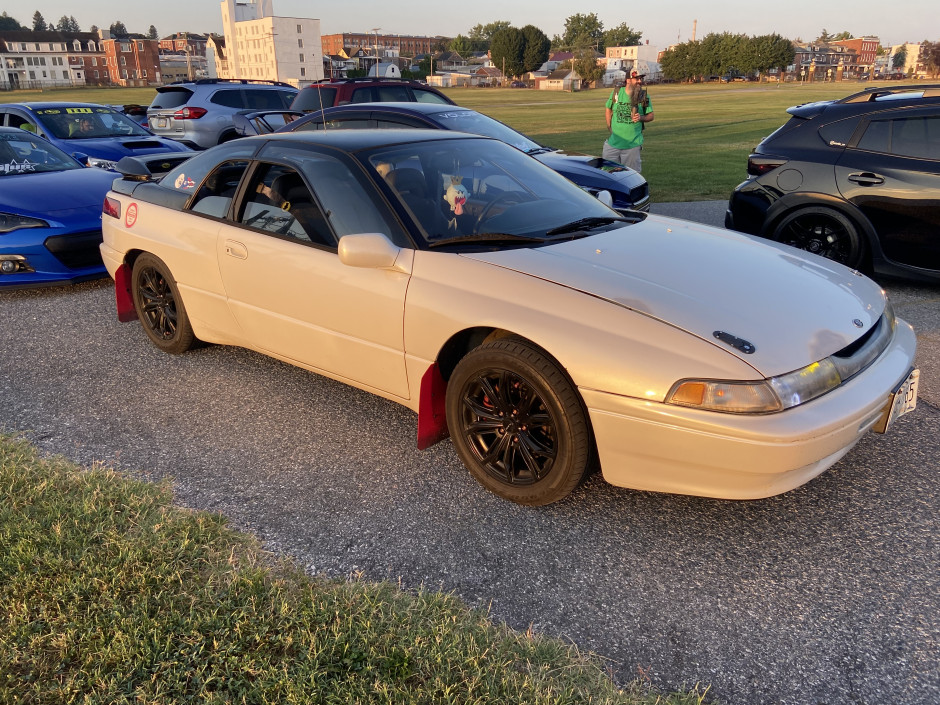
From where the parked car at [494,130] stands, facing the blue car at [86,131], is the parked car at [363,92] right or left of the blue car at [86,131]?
right

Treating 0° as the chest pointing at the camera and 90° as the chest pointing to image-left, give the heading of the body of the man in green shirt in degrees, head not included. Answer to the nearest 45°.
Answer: approximately 0°

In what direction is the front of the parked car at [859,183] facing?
to the viewer's right

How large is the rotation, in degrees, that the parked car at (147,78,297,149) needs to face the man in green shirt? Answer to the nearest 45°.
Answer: approximately 90° to its right

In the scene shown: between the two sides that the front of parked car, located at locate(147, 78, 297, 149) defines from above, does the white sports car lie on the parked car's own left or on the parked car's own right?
on the parked car's own right

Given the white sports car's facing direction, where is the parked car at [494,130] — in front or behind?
behind

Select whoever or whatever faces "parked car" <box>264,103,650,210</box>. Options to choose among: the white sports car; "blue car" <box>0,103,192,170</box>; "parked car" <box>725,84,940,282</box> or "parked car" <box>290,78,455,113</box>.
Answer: the blue car

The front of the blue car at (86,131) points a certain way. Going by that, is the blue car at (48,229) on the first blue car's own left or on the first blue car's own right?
on the first blue car's own right

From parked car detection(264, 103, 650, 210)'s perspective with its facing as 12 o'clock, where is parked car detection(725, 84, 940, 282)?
parked car detection(725, 84, 940, 282) is roughly at 12 o'clock from parked car detection(264, 103, 650, 210).

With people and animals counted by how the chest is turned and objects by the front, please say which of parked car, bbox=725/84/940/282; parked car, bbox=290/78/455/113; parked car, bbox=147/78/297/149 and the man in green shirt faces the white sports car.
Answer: the man in green shirt

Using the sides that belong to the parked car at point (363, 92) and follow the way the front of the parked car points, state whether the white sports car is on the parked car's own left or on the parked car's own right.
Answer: on the parked car's own right
